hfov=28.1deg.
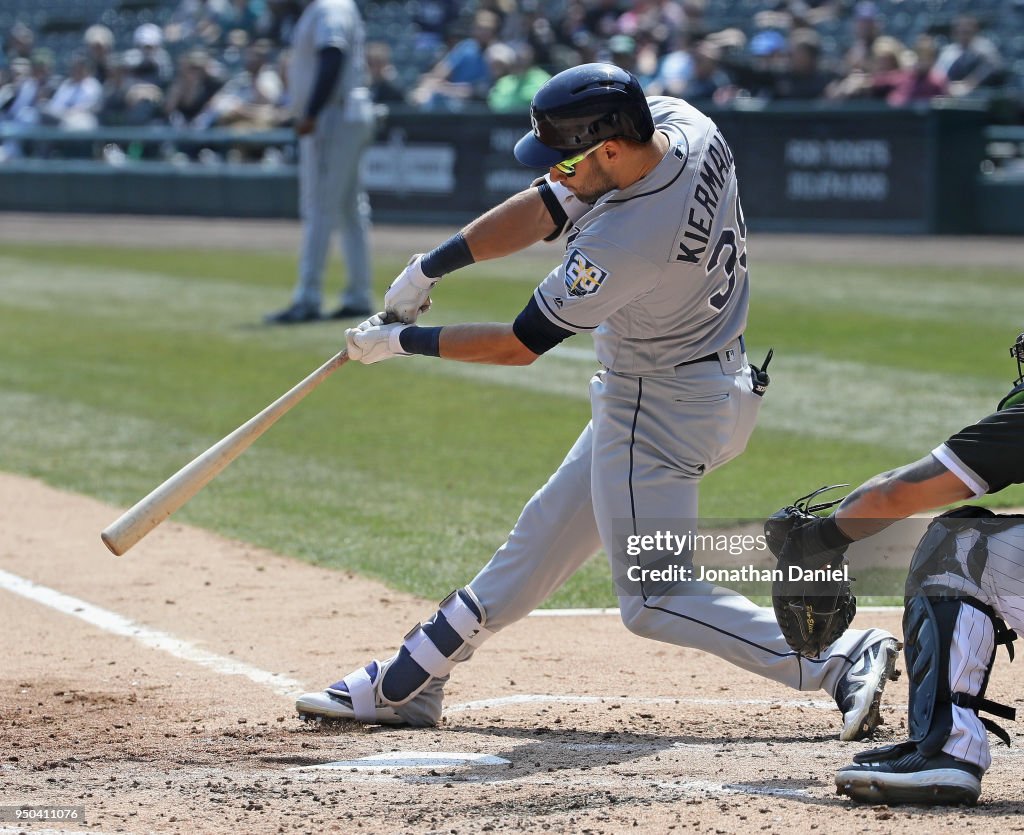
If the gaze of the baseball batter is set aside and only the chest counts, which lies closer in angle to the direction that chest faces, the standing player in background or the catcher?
the standing player in background

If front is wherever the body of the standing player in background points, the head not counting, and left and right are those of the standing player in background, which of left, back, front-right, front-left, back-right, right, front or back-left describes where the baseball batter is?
left

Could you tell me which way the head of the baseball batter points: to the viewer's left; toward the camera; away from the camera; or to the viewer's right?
to the viewer's left

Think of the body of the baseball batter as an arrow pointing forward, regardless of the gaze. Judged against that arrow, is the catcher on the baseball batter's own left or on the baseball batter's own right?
on the baseball batter's own left

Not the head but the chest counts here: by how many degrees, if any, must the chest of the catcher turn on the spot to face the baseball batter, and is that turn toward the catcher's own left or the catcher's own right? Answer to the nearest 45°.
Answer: approximately 45° to the catcher's own right

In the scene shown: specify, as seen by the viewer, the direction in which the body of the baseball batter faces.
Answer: to the viewer's left

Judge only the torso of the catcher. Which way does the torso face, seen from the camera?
to the viewer's left
